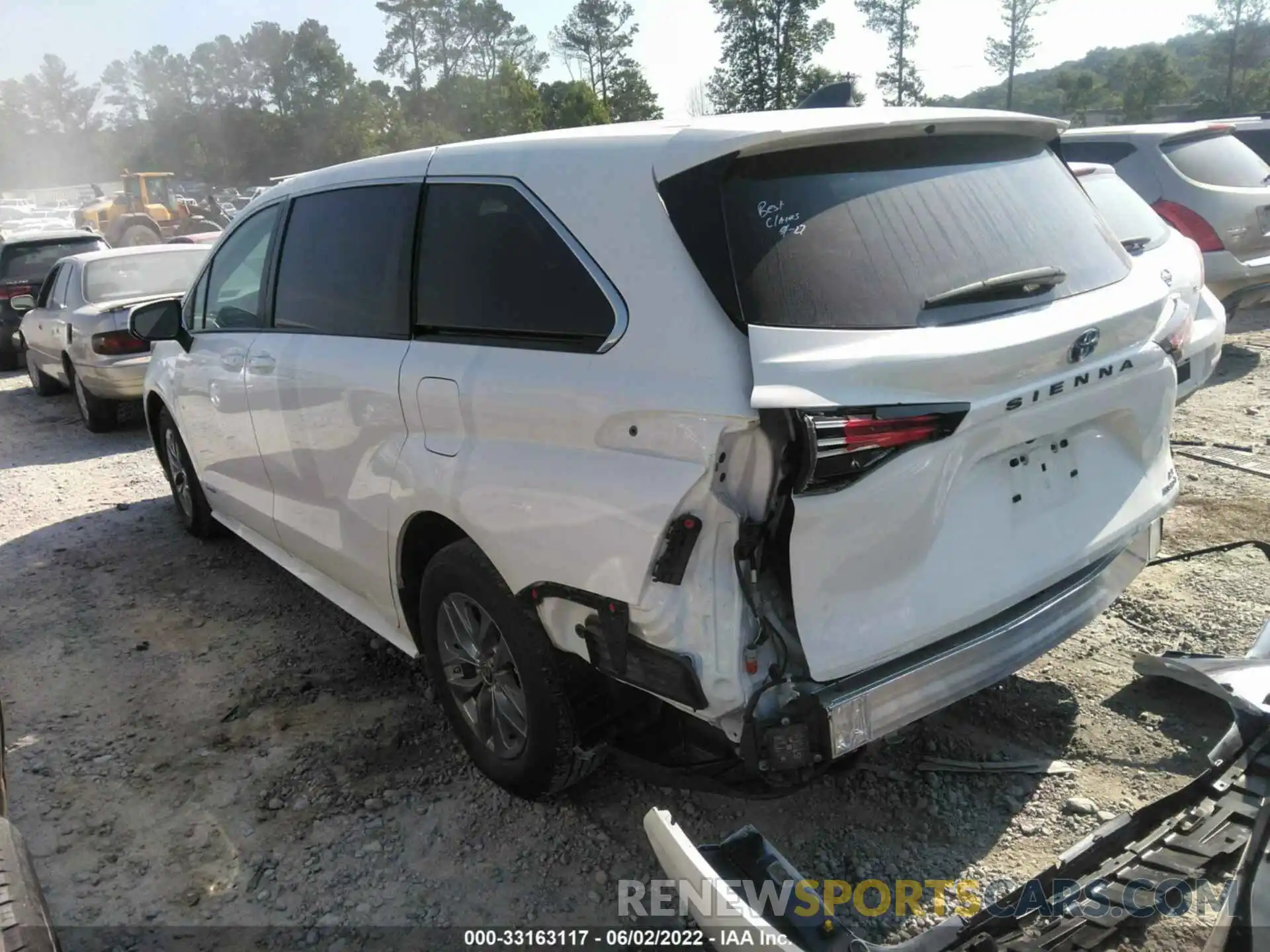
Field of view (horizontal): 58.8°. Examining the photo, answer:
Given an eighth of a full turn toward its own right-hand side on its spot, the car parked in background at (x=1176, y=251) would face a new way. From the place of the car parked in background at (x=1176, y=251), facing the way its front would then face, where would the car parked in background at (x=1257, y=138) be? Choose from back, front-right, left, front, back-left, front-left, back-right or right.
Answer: front

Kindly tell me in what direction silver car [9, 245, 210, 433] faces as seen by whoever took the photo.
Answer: facing away from the viewer and to the left of the viewer

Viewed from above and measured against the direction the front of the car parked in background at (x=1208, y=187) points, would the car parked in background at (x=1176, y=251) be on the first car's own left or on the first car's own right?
on the first car's own left

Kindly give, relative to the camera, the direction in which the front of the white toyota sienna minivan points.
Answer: facing away from the viewer and to the left of the viewer

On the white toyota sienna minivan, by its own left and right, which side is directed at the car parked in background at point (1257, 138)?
right

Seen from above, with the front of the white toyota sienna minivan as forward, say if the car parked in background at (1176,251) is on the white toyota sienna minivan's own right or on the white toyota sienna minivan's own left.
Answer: on the white toyota sienna minivan's own right

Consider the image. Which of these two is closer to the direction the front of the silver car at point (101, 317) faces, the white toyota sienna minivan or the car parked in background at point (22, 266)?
the car parked in background

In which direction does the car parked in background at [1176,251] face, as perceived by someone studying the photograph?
facing away from the viewer and to the left of the viewer

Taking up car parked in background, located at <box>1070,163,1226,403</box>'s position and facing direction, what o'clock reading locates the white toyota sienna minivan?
The white toyota sienna minivan is roughly at 8 o'clock from the car parked in background.
